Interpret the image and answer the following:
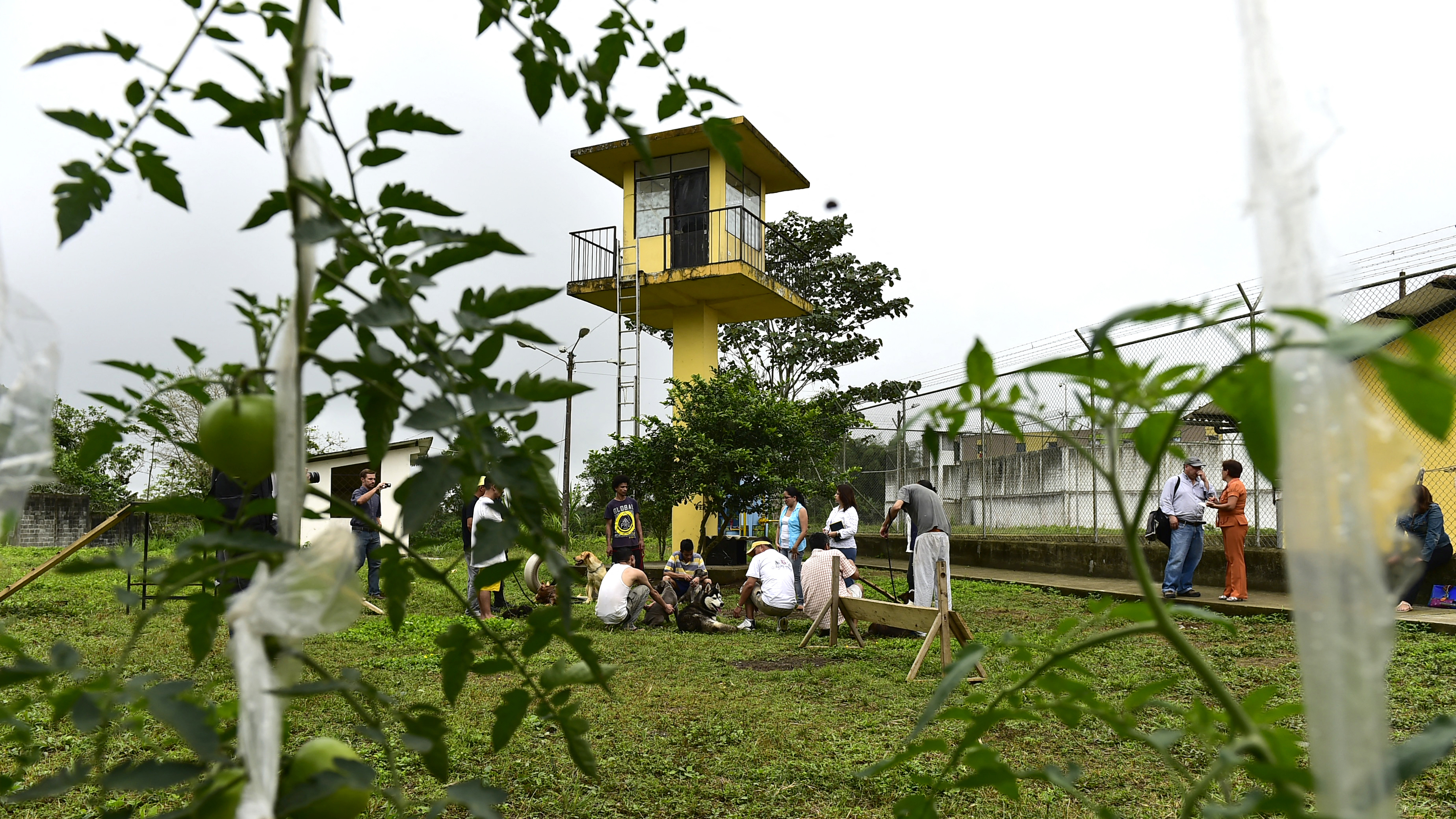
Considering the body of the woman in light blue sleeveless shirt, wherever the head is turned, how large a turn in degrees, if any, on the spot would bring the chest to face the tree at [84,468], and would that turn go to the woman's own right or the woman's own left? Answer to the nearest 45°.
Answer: approximately 45° to the woman's own right

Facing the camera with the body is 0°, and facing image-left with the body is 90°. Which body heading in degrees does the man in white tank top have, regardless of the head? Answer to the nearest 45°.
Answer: approximately 225°

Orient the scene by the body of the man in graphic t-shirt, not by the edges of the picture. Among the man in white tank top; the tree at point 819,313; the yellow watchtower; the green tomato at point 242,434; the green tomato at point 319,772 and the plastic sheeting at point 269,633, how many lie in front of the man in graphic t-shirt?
4

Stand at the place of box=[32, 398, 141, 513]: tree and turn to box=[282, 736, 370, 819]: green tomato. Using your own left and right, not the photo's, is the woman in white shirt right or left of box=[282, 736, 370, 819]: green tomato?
left

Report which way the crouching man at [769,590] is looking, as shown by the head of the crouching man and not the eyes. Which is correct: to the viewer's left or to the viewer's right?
to the viewer's left

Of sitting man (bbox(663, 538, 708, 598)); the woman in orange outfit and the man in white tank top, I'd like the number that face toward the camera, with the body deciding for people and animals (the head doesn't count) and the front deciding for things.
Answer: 1

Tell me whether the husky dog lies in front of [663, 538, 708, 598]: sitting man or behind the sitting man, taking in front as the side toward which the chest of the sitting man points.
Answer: in front

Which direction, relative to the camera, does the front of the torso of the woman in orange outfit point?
to the viewer's left

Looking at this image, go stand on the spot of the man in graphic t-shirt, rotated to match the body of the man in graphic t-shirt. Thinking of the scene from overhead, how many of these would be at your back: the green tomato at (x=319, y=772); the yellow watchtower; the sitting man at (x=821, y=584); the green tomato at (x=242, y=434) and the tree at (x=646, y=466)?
2

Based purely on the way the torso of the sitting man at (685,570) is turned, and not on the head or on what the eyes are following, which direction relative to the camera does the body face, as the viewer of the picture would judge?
toward the camera

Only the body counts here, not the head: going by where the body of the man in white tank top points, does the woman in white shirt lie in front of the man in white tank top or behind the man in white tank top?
in front

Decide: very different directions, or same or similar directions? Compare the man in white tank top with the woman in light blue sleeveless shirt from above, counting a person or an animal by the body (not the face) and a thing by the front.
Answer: very different directions

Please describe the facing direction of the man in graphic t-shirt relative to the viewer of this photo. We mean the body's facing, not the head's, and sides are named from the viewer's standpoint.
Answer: facing the viewer

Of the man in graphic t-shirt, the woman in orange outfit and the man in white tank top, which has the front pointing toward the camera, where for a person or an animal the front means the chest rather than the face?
the man in graphic t-shirt

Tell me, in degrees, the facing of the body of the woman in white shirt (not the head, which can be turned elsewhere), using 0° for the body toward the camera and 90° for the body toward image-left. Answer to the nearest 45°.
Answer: approximately 45°

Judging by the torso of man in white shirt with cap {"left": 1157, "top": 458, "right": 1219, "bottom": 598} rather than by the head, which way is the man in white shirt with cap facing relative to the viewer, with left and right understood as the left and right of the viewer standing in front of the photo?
facing the viewer and to the right of the viewer
